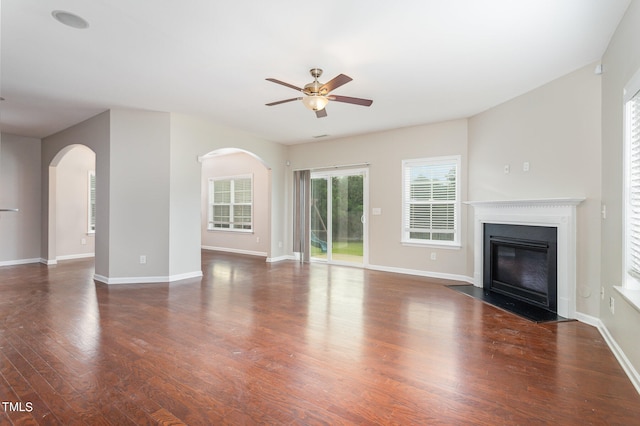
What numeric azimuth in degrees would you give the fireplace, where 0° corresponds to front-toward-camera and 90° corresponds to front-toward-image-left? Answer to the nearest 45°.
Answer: approximately 45°

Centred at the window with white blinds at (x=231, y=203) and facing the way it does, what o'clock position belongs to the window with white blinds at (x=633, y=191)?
the window with white blinds at (x=633, y=191) is roughly at 10 o'clock from the window with white blinds at (x=231, y=203).

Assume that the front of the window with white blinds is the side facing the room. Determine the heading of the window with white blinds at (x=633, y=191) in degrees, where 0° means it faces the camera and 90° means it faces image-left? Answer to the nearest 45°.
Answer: approximately 90°

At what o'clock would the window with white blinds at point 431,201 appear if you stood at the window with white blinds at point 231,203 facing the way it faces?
the window with white blinds at point 431,201 is roughly at 9 o'clock from the window with white blinds at point 231,203.

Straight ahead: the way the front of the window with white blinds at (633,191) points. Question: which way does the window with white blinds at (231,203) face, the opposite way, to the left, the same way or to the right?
to the left

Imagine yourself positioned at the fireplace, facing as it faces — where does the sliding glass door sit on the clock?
The sliding glass door is roughly at 2 o'clock from the fireplace.

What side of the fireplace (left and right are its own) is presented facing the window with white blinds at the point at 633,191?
left
